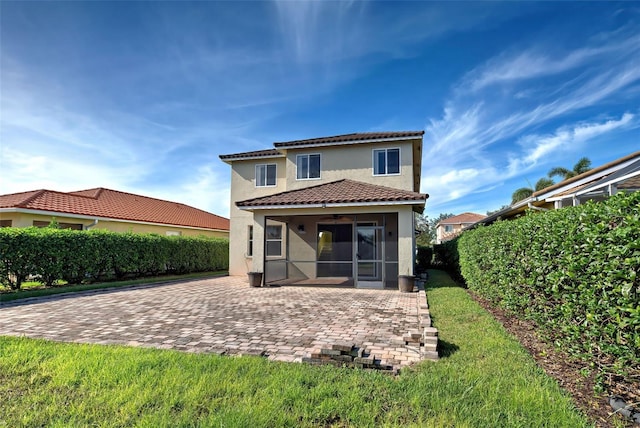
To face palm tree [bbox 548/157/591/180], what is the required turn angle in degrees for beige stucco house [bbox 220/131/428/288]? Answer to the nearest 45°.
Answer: approximately 45° to its right

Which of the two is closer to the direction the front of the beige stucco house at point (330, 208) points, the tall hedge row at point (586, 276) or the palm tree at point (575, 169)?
the palm tree

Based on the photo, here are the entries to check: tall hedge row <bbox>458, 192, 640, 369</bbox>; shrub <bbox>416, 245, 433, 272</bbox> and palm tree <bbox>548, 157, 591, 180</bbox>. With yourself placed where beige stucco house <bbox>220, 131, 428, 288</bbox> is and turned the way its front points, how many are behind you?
1

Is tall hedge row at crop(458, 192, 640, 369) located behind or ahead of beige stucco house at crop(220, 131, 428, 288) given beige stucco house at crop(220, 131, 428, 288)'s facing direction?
behind

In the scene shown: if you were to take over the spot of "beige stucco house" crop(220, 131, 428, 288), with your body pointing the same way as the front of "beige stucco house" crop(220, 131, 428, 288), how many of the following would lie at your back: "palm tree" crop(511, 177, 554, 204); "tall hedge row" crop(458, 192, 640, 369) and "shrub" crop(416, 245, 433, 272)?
1

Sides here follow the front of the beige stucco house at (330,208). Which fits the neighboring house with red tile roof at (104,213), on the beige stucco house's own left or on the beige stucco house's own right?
on the beige stucco house's own left

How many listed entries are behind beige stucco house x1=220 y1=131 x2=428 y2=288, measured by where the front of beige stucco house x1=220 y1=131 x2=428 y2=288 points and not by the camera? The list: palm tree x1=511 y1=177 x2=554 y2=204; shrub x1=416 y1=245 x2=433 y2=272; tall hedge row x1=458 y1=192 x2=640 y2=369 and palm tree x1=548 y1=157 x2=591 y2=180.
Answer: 1

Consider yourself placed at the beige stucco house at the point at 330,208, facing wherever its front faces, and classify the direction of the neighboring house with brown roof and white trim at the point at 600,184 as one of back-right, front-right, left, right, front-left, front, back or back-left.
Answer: back-right
